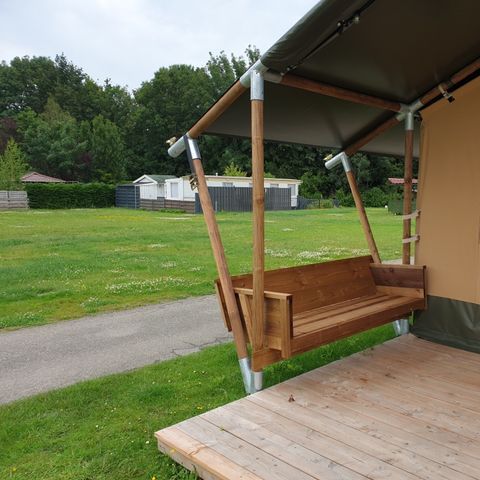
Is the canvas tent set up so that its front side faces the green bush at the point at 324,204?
no

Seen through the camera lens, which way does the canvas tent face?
facing the viewer and to the left of the viewer

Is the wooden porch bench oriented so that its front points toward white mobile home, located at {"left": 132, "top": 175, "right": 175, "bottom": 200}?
no

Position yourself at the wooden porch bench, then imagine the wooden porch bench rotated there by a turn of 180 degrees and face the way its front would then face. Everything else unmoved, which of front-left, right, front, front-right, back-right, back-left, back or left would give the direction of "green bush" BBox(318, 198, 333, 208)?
front-right

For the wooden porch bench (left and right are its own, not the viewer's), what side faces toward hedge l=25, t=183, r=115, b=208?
back

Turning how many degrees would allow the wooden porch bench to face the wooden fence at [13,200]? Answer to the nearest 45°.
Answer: approximately 180°

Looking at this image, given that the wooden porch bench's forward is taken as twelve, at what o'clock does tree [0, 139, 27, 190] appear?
The tree is roughly at 6 o'clock from the wooden porch bench.

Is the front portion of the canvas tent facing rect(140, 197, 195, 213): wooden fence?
no

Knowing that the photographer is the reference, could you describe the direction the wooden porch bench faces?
facing the viewer and to the right of the viewer
